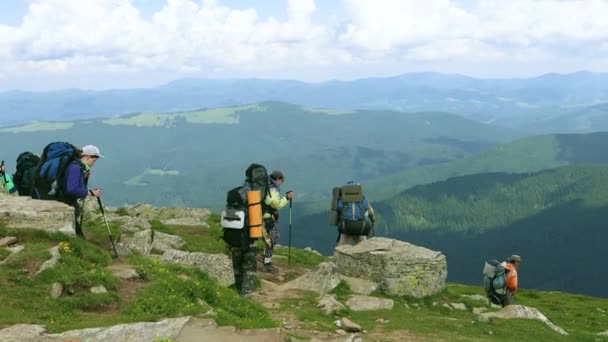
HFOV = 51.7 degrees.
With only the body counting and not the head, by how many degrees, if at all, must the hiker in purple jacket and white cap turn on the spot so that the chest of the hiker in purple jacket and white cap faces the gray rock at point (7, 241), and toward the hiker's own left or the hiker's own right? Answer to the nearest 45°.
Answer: approximately 180°

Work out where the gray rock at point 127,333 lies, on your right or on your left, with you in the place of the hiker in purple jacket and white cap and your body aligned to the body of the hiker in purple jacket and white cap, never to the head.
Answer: on your right

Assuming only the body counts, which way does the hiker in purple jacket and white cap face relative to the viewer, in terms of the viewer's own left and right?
facing to the right of the viewer

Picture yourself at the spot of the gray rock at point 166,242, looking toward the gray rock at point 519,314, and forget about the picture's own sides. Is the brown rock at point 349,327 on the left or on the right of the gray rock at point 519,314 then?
right
